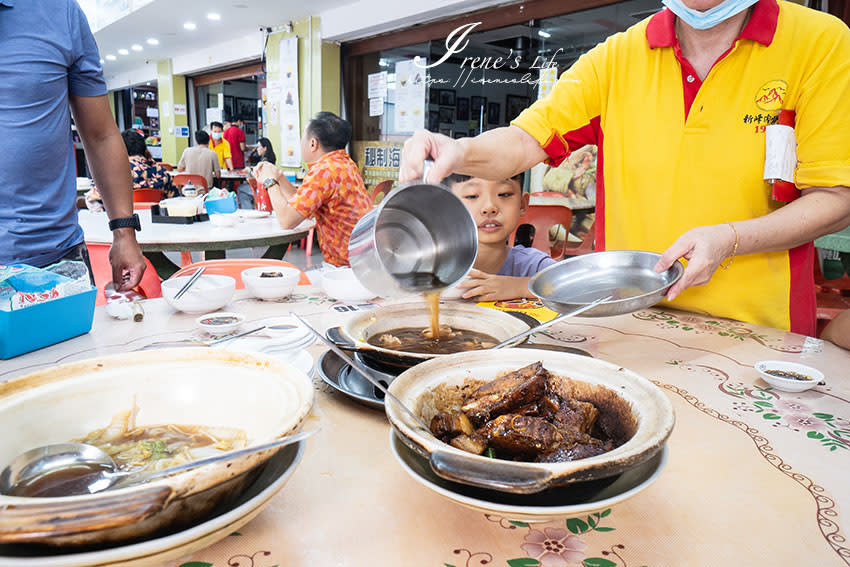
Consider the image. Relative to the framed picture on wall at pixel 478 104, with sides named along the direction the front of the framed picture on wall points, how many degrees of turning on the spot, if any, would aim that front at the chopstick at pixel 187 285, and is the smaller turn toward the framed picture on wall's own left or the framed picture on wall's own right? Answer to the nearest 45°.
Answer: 0° — it already faces it

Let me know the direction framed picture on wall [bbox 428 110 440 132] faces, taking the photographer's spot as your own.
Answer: facing the viewer

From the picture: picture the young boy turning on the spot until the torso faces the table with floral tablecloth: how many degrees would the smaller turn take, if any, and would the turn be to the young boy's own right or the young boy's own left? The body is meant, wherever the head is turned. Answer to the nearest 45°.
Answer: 0° — they already face it

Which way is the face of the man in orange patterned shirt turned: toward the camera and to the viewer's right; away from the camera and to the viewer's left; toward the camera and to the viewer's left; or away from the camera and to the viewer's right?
away from the camera and to the viewer's left

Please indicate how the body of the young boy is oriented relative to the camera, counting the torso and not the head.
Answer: toward the camera

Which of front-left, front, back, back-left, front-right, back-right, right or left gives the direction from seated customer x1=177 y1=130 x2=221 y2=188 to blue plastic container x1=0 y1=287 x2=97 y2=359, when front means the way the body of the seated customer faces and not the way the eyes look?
back

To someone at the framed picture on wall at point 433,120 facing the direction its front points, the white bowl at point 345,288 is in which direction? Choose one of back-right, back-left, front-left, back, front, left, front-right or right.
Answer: front

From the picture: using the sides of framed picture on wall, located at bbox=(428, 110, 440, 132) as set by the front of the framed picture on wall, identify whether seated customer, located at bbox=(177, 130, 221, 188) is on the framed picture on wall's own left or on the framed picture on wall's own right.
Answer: on the framed picture on wall's own right

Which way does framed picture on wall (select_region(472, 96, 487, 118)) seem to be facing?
toward the camera

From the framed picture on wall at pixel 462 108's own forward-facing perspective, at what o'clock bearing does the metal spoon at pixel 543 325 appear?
The metal spoon is roughly at 12 o'clock from the framed picture on wall.

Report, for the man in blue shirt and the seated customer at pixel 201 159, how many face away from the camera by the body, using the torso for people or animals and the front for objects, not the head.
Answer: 1
